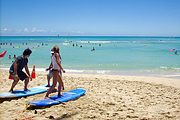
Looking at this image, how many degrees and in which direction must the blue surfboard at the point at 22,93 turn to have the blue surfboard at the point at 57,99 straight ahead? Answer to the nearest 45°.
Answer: approximately 45° to its right

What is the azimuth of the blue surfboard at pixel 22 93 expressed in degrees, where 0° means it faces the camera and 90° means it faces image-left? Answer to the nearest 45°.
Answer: approximately 270°
